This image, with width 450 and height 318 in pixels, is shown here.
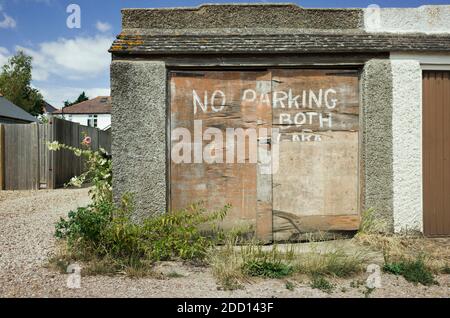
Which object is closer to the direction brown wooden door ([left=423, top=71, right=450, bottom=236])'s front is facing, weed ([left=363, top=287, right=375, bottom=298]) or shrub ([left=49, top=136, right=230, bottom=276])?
the weed

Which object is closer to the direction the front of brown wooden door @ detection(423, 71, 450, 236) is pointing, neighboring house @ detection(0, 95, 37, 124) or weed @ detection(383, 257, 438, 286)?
the weed

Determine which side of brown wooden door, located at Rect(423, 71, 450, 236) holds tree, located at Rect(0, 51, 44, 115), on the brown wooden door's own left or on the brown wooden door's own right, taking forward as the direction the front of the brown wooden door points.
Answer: on the brown wooden door's own right

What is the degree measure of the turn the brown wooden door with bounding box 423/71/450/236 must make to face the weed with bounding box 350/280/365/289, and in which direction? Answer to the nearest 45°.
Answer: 0° — it already faces it

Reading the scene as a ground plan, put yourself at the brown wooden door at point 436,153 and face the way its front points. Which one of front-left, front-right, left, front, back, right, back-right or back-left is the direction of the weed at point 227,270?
front-right

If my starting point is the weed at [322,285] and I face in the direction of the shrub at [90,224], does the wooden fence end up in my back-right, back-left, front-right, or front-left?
front-right

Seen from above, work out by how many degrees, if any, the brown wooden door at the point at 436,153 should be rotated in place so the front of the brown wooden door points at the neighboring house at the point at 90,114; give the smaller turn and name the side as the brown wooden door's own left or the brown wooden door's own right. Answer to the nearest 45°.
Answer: approximately 135° to the brown wooden door's own right

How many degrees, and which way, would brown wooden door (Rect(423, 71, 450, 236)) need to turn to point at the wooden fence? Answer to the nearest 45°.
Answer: approximately 90° to its right

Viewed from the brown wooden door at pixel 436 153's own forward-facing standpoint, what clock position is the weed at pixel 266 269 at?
The weed is roughly at 1 o'clock from the brown wooden door.

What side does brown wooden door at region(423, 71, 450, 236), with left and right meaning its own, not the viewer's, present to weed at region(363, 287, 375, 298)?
front

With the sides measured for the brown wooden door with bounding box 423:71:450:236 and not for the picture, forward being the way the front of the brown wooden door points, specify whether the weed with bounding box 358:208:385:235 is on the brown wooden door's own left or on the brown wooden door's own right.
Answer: on the brown wooden door's own right

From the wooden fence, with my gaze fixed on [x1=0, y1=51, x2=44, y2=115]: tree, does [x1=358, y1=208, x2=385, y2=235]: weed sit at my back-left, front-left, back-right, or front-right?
back-right

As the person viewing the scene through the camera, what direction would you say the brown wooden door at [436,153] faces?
facing the viewer

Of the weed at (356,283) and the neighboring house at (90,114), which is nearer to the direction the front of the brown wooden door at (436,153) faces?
the weed

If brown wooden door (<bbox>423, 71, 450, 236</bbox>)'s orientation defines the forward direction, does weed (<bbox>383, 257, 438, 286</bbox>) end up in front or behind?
in front
